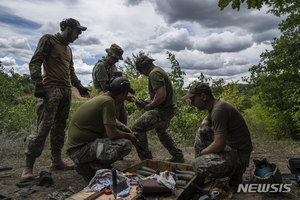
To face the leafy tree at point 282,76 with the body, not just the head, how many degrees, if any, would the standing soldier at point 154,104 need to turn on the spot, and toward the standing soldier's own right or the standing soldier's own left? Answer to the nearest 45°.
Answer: approximately 135° to the standing soldier's own right

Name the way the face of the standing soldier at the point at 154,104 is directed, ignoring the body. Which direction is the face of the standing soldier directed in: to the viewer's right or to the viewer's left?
to the viewer's left

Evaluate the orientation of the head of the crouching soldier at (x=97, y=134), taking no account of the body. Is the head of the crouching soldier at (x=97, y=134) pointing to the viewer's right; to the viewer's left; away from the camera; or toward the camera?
to the viewer's right

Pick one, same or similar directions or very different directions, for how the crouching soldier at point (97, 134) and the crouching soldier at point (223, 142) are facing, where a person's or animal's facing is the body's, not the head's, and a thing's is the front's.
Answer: very different directions

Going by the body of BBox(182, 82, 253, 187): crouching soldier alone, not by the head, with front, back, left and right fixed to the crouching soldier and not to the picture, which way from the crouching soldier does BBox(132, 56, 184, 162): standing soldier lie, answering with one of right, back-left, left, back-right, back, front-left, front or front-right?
front-right

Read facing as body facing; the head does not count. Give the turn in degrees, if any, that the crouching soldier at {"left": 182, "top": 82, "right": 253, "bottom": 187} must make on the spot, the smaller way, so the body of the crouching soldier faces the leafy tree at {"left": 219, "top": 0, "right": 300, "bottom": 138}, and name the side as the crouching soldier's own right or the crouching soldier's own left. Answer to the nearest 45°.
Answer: approximately 90° to the crouching soldier's own right

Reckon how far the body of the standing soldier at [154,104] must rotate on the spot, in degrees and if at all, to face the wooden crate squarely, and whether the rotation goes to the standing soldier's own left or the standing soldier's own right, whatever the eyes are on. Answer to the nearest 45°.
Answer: approximately 90° to the standing soldier's own left

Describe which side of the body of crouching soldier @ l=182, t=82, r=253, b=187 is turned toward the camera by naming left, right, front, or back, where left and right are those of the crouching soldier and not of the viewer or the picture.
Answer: left

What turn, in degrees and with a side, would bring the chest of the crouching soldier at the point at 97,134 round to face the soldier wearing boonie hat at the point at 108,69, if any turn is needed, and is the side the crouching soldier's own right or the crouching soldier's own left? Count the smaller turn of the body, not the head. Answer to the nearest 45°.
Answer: approximately 90° to the crouching soldier's own left

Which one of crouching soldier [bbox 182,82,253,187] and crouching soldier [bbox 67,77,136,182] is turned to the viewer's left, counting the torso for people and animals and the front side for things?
crouching soldier [bbox 182,82,253,187]

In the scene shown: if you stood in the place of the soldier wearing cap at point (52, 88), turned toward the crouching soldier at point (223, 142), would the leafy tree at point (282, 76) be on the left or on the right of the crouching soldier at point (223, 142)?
left

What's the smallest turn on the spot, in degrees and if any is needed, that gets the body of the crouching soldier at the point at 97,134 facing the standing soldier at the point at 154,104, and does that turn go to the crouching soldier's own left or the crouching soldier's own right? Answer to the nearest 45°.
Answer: approximately 45° to the crouching soldier's own left

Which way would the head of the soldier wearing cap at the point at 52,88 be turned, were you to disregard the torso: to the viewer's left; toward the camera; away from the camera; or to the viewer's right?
to the viewer's right

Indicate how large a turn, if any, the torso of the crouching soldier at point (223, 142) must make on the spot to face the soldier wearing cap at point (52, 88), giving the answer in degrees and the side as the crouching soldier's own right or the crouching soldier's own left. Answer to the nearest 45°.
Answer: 0° — they already face them

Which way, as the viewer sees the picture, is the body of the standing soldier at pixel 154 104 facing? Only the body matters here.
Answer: to the viewer's left

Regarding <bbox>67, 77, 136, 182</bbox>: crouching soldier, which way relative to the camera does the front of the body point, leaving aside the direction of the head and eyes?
to the viewer's right
